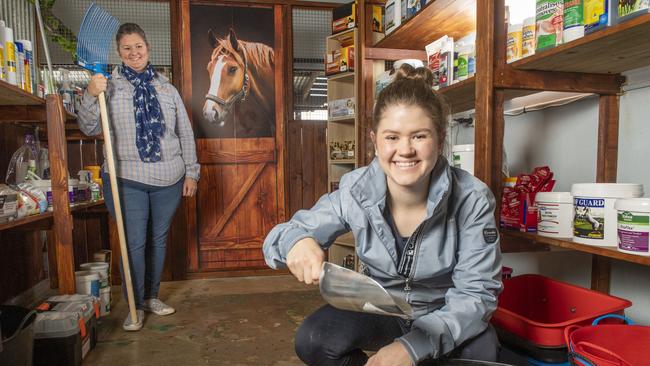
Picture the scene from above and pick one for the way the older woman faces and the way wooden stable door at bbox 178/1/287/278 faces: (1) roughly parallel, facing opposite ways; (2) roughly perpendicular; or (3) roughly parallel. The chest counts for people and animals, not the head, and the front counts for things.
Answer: roughly parallel

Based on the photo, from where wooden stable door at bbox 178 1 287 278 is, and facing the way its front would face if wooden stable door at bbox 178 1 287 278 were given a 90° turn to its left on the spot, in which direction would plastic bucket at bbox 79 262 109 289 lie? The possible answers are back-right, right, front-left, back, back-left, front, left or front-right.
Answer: back-right

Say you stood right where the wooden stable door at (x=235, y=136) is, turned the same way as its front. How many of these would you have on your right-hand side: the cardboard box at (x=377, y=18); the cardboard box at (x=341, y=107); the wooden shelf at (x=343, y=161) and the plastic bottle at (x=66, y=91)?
1

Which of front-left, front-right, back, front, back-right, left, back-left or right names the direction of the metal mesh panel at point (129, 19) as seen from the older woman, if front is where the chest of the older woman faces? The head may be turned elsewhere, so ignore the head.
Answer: back

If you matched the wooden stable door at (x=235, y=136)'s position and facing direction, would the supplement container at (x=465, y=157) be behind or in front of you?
in front

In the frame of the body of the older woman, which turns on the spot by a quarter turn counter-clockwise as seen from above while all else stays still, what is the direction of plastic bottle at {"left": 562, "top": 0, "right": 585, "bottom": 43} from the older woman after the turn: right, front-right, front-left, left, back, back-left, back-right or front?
front-right

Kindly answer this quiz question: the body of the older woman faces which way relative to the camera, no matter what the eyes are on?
toward the camera

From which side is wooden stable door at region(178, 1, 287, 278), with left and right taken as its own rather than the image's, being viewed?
front

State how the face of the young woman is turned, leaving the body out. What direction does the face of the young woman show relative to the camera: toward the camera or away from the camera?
toward the camera

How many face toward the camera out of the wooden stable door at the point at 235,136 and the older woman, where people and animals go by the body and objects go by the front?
2

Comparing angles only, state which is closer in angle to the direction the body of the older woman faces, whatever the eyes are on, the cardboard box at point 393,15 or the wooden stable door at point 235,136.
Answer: the cardboard box

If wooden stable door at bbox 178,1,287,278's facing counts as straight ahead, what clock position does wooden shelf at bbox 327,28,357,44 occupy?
The wooden shelf is roughly at 10 o'clock from the wooden stable door.

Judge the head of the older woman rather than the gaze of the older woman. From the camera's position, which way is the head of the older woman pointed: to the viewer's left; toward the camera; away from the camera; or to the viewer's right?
toward the camera

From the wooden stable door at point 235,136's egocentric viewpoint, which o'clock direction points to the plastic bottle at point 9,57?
The plastic bottle is roughly at 1 o'clock from the wooden stable door.

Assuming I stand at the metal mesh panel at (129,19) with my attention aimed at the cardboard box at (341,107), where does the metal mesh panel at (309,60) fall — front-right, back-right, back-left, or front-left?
front-left

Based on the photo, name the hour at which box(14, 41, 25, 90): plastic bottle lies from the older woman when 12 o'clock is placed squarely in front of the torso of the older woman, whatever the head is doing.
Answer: The plastic bottle is roughly at 2 o'clock from the older woman.
